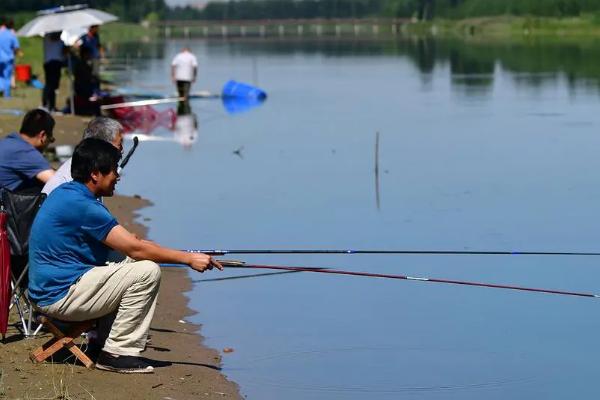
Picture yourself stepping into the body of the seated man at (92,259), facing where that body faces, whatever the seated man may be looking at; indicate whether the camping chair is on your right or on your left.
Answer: on your left

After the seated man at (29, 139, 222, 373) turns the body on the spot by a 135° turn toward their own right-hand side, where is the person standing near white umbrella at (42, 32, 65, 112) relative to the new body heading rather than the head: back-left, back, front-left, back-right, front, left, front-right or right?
back-right

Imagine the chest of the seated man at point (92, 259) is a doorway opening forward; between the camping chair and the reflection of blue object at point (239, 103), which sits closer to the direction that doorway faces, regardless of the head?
the reflection of blue object

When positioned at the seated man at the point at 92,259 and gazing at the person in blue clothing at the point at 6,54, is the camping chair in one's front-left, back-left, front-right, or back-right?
front-left

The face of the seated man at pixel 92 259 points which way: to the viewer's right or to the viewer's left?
to the viewer's right

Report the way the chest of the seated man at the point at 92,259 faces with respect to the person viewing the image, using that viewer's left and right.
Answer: facing to the right of the viewer

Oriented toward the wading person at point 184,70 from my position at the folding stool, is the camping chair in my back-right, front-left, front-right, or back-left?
front-left

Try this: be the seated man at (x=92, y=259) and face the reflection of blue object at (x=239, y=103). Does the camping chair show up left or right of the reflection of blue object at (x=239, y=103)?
left

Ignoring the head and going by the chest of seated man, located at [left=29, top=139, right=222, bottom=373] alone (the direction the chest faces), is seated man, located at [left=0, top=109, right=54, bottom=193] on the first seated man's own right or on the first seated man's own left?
on the first seated man's own left

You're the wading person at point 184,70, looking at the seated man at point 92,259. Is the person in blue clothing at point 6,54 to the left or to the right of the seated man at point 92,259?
right

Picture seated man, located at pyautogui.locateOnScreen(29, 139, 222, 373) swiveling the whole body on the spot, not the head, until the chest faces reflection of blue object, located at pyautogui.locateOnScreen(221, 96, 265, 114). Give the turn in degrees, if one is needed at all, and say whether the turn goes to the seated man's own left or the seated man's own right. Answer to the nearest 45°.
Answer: approximately 90° to the seated man's own left

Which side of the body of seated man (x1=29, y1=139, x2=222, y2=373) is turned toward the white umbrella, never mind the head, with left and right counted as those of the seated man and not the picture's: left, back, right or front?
left

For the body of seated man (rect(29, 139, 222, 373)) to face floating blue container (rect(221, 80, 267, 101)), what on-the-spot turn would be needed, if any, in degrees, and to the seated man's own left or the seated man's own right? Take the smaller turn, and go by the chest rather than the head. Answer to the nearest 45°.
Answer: approximately 90° to the seated man's own left
